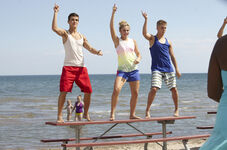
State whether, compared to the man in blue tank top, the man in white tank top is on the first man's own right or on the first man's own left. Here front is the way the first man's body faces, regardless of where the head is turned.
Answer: on the first man's own right

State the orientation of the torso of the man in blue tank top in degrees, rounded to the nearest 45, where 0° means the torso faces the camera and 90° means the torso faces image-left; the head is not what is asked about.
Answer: approximately 0°
